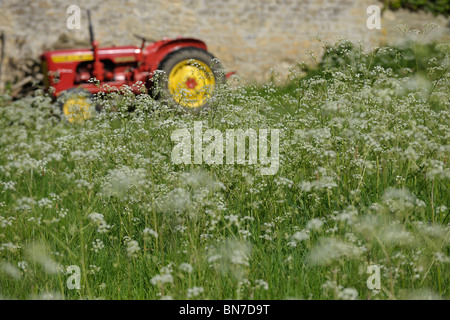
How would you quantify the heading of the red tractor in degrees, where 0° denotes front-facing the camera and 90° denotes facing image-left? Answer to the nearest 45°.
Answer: approximately 90°
